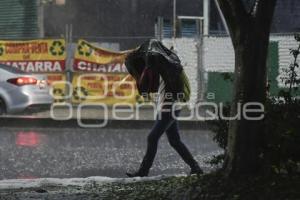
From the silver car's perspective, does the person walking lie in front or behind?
behind

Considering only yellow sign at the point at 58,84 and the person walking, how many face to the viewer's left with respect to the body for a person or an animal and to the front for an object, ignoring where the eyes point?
1

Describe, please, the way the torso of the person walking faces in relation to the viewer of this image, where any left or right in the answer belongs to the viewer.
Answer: facing to the left of the viewer

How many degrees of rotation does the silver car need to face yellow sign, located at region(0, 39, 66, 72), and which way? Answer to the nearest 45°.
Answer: approximately 45° to its right

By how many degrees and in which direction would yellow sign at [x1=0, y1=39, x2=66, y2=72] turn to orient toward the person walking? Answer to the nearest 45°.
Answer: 0° — it already faces them

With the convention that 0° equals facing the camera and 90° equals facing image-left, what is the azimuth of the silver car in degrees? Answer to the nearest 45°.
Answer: approximately 135°

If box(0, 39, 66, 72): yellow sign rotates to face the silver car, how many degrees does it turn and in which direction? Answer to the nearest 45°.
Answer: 0° — it already faces it

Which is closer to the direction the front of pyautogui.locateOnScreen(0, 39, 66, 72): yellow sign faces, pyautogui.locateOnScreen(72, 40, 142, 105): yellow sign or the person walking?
the person walking

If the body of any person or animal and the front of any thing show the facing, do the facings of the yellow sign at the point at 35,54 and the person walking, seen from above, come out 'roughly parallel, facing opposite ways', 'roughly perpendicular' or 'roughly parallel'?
roughly perpendicular

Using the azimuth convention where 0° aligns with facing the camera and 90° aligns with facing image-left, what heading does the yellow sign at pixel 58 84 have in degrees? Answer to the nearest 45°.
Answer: approximately 0°

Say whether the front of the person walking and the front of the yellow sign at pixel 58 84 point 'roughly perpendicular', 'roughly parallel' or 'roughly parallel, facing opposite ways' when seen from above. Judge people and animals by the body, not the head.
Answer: roughly perpendicular

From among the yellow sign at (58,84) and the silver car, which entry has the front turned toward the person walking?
the yellow sign
